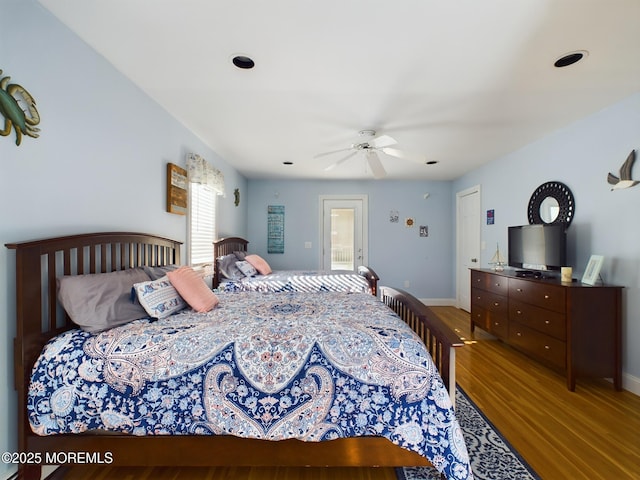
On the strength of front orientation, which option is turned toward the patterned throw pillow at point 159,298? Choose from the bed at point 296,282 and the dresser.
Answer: the dresser

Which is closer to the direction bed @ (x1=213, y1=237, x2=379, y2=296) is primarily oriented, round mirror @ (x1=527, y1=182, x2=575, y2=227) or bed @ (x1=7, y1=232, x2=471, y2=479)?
the round mirror

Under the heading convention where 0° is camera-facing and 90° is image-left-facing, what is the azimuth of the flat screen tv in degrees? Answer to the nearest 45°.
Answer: approximately 45°

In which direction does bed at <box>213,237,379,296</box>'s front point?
to the viewer's right

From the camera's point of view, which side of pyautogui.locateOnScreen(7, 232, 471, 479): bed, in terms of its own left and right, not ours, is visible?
right

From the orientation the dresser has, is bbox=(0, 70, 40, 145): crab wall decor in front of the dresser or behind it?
in front

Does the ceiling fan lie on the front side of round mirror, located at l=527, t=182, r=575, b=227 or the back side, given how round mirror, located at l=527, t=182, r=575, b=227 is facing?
on the front side

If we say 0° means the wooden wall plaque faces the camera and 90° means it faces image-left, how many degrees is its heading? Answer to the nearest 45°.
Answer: approximately 315°

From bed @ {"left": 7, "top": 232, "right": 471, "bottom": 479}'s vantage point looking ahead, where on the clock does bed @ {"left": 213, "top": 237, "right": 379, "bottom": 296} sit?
bed @ {"left": 213, "top": 237, "right": 379, "bottom": 296} is roughly at 10 o'clock from bed @ {"left": 7, "top": 232, "right": 471, "bottom": 479}.

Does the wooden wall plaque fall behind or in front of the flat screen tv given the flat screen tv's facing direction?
in front

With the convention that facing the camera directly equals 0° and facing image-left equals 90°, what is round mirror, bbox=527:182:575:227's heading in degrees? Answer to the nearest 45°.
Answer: approximately 45°

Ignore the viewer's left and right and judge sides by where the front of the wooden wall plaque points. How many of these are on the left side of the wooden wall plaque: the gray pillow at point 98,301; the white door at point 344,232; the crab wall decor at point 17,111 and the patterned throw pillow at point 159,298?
1

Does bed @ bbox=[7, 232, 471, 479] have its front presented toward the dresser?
yes
